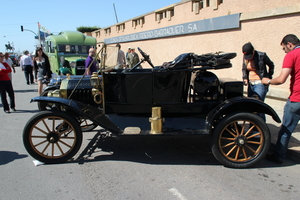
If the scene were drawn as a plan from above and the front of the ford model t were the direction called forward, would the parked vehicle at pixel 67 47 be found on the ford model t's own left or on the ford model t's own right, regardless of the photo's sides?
on the ford model t's own right

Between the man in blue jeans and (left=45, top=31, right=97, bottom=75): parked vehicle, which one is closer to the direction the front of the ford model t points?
the parked vehicle

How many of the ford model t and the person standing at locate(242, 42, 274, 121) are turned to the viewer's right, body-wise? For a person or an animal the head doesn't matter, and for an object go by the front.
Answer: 0

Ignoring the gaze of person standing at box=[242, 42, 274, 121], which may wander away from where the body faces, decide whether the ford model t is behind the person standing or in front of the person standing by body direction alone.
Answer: in front

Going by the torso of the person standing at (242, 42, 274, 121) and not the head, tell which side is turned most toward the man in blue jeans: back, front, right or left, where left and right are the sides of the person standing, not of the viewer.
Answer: left

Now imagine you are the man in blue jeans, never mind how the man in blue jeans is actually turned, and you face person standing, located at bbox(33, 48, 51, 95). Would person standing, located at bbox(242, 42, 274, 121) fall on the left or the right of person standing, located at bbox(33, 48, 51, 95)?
right

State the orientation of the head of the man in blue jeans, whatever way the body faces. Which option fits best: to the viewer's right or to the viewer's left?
to the viewer's left

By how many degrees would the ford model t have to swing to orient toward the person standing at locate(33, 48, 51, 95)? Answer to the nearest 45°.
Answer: approximately 45° to its right

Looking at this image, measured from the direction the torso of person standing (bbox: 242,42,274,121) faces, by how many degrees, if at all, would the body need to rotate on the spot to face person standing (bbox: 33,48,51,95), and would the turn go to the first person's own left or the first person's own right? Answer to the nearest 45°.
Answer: approximately 45° to the first person's own right

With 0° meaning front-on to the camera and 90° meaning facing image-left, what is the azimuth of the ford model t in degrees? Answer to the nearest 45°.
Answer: approximately 90°

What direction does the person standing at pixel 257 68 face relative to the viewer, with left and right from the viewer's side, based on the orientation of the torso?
facing the viewer and to the left of the viewer

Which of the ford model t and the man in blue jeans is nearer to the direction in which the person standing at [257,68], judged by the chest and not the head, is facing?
the ford model t
